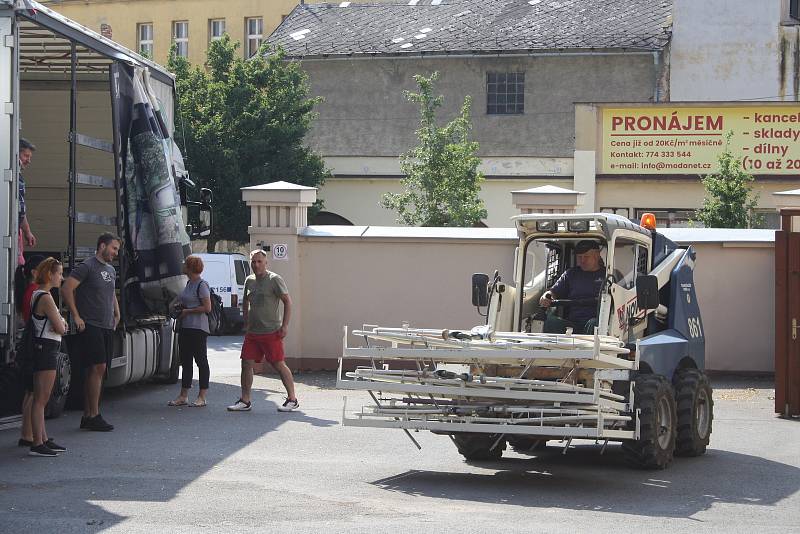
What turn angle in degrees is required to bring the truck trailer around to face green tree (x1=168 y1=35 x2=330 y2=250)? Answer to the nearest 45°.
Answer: approximately 45° to its left

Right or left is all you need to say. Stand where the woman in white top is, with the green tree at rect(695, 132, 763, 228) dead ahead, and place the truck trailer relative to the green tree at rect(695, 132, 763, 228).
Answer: left

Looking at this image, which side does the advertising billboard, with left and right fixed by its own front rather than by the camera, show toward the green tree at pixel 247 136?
right

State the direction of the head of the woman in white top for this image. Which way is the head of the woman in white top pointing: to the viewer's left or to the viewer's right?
to the viewer's right

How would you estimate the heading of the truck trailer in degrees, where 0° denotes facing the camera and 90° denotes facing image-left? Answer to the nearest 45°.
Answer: approximately 225°

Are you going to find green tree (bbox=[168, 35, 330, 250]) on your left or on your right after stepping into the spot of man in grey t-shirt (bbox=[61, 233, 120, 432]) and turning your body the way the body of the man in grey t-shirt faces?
on your left

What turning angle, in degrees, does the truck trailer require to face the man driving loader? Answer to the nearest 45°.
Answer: approximately 90° to its right

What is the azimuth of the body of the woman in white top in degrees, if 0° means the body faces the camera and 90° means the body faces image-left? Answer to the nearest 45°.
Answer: approximately 270°

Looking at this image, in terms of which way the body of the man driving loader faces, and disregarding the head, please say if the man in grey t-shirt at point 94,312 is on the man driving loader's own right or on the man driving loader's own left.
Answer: on the man driving loader's own right

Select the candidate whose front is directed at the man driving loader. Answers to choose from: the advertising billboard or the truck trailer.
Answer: the advertising billboard
